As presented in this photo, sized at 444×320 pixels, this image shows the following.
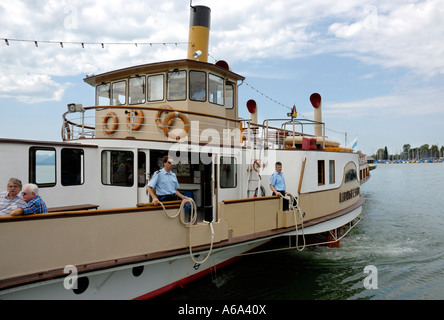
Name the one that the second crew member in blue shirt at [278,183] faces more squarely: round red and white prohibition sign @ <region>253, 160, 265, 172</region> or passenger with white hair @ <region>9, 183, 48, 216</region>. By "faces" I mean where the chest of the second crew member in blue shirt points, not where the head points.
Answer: the passenger with white hair

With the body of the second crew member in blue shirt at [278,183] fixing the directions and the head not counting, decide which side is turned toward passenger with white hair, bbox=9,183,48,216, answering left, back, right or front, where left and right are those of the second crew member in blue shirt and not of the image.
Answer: right

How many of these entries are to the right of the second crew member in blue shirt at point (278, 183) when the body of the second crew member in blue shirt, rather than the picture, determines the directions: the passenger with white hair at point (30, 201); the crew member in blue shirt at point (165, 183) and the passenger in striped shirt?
3

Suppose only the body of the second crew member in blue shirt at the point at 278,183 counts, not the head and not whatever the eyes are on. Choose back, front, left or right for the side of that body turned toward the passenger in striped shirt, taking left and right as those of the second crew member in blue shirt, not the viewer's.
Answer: right

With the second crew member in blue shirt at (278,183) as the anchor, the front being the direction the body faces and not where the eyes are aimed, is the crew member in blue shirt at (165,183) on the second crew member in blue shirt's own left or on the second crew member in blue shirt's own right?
on the second crew member in blue shirt's own right

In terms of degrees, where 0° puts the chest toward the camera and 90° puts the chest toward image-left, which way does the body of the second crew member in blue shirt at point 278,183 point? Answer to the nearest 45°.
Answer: approximately 315°
